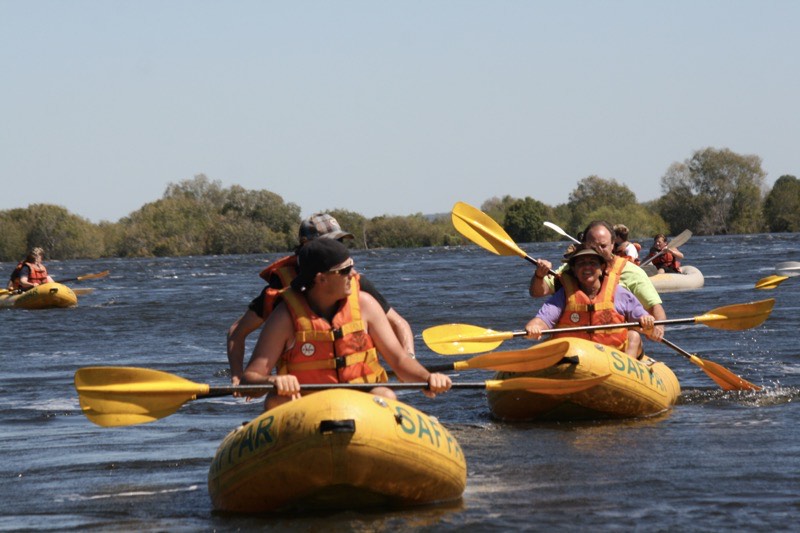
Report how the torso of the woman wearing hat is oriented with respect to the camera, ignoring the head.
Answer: toward the camera

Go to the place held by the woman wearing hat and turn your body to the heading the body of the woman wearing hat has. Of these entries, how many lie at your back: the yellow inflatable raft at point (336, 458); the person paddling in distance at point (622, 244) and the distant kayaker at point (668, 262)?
2

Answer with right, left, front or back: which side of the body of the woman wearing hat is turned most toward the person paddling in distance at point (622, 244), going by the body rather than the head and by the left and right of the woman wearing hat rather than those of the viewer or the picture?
back

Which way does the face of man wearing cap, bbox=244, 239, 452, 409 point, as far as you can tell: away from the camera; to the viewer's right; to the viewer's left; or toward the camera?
to the viewer's right

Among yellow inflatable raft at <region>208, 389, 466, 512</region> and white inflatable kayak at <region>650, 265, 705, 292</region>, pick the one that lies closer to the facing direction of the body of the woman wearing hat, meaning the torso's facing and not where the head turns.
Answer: the yellow inflatable raft

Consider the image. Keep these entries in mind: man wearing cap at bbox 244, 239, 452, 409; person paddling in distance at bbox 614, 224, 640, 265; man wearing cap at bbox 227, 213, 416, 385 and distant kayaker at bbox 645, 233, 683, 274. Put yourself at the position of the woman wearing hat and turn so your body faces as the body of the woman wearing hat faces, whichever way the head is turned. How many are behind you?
2

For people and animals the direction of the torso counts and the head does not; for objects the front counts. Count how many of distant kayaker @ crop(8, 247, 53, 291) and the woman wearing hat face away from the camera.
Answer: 0

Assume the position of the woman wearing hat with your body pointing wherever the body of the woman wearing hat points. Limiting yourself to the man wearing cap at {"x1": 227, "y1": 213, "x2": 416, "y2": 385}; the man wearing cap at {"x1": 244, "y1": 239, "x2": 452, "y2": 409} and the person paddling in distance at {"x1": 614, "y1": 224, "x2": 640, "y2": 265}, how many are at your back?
1

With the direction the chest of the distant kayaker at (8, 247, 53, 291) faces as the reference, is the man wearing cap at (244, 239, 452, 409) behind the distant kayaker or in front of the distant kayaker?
in front

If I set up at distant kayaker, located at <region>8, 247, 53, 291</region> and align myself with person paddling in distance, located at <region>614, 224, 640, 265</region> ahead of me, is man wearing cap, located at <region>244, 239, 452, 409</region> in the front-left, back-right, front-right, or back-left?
front-right

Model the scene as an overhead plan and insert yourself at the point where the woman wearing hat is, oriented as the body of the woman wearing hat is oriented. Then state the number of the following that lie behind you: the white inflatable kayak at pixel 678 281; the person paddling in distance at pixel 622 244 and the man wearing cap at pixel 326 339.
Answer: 2

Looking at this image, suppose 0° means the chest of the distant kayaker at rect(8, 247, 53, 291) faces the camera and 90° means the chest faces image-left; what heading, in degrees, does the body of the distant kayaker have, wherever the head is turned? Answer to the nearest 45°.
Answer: approximately 315°

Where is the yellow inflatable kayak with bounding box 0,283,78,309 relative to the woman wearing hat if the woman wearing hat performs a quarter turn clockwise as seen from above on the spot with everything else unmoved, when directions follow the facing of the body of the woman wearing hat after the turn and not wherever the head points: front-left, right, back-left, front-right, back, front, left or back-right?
front-right
